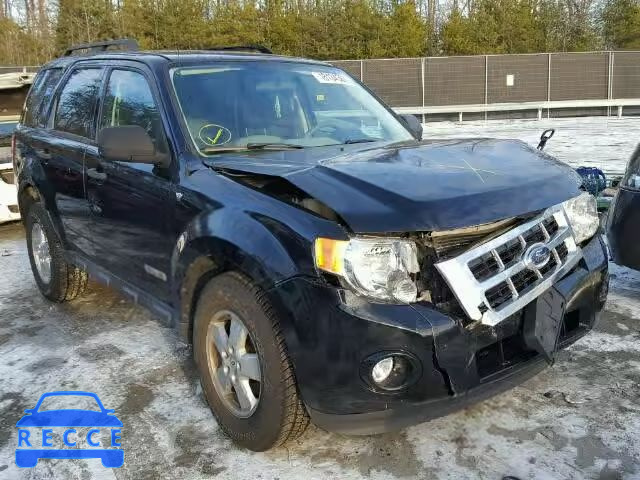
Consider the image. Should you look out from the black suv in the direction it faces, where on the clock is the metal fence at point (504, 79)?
The metal fence is roughly at 8 o'clock from the black suv.

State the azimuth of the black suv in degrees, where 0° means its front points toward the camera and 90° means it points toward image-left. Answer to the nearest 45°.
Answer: approximately 315°
